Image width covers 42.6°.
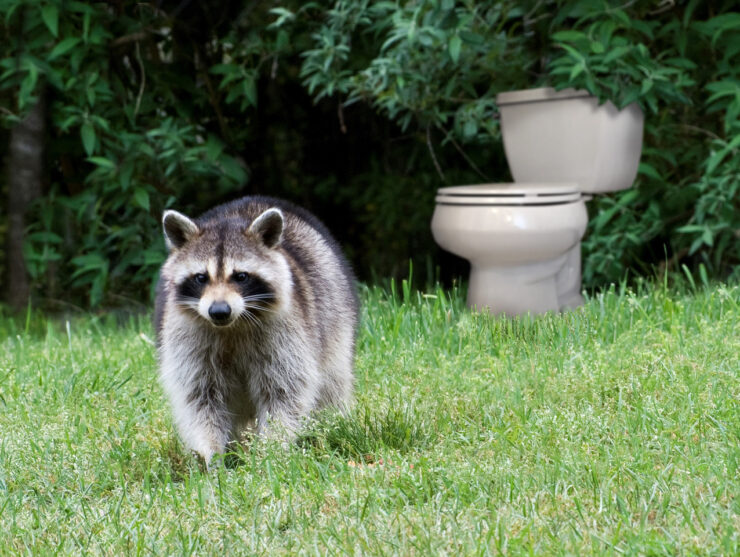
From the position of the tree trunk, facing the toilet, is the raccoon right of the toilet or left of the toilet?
right

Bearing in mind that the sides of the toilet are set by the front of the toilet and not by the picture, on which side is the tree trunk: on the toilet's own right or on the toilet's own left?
on the toilet's own right

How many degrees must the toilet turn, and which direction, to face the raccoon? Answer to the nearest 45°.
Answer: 0° — it already faces it

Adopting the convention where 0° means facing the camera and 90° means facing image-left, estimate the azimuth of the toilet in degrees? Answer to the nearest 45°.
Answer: approximately 45°
